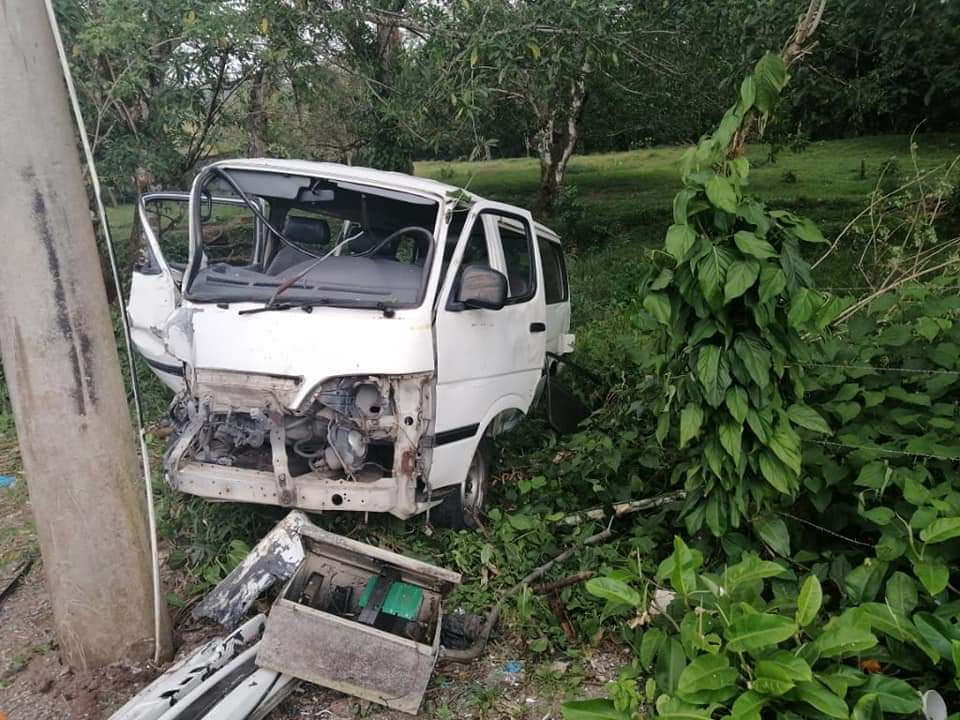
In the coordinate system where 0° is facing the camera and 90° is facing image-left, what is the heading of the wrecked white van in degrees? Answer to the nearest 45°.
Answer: approximately 45°

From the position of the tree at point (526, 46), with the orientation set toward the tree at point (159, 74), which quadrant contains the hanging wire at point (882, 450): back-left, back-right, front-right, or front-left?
front-left

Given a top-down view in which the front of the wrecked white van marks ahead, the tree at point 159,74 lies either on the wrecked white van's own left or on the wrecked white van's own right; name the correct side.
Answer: on the wrecked white van's own right

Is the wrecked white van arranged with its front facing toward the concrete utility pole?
yes

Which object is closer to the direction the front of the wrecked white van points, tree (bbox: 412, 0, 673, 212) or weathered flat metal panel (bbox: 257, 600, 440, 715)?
the weathered flat metal panel

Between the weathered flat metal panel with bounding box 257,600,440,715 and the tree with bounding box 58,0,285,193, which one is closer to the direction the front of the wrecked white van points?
the weathered flat metal panel

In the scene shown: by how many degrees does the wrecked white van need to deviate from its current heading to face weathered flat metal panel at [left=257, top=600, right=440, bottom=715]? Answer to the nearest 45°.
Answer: approximately 45° to its left

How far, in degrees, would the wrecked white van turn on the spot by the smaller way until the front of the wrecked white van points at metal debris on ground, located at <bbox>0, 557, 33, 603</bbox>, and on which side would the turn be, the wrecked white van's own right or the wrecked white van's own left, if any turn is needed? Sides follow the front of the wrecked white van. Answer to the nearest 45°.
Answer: approximately 45° to the wrecked white van's own right

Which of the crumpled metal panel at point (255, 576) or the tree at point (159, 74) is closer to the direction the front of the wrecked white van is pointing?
the crumpled metal panel

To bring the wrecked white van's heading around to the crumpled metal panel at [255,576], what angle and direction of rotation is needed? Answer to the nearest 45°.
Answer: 0° — it already faces it

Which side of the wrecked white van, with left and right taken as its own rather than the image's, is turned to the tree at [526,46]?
back

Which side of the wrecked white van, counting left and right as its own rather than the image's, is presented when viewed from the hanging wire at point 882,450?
left

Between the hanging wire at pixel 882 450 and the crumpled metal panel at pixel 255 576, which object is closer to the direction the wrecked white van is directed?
the crumpled metal panel
